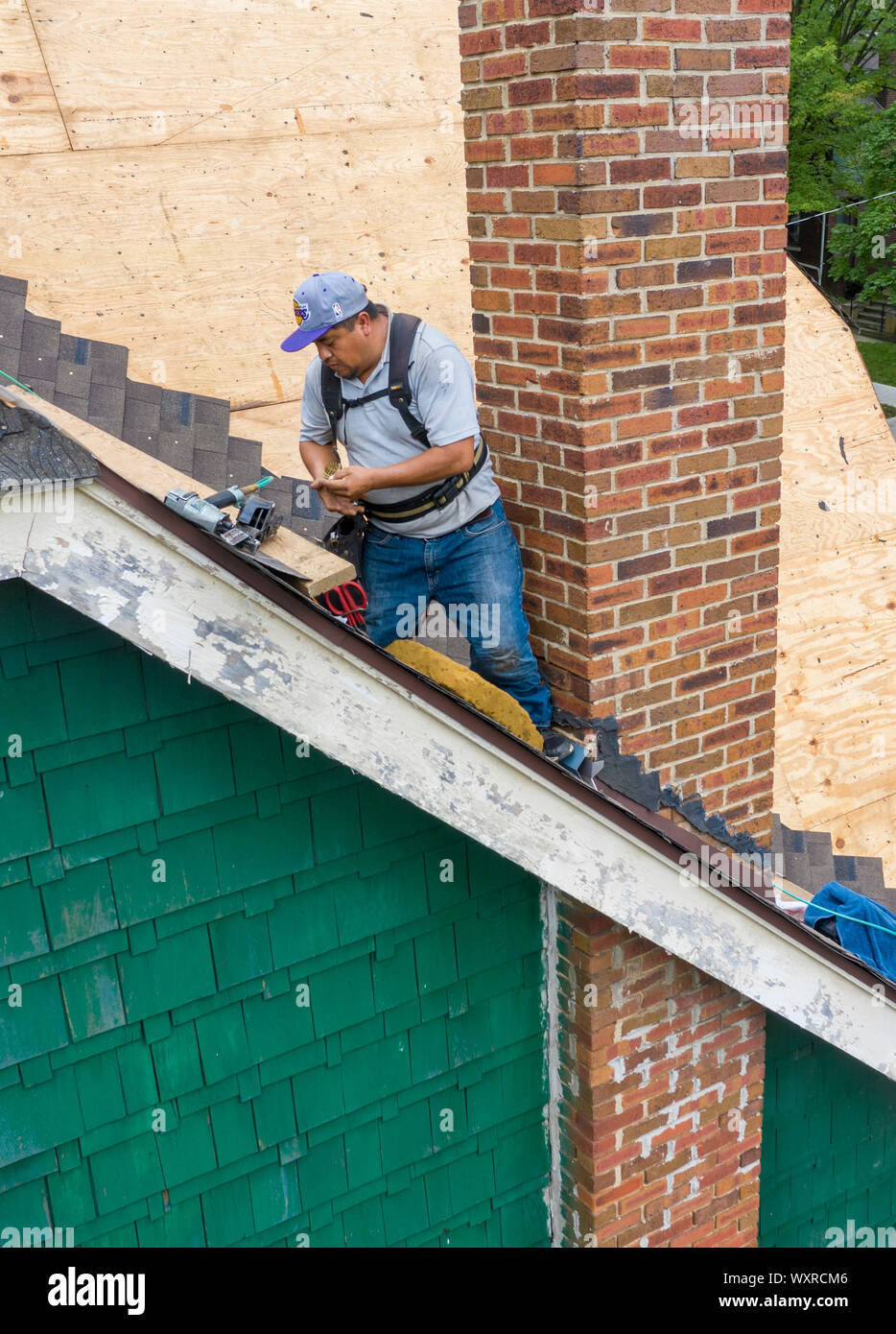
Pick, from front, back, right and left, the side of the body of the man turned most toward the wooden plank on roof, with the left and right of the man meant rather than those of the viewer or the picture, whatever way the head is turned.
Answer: front

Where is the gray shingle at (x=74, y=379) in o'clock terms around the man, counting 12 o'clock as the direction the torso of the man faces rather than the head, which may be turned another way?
The gray shingle is roughly at 3 o'clock from the man.

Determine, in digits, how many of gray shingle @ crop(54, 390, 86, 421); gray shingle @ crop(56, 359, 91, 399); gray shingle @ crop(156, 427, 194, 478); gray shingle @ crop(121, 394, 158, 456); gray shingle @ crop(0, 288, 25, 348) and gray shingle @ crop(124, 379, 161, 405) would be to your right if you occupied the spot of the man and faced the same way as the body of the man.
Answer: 6

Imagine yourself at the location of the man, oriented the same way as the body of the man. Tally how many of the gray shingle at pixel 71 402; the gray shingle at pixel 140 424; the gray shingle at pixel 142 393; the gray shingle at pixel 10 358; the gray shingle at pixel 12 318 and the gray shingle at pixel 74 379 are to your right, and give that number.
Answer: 6

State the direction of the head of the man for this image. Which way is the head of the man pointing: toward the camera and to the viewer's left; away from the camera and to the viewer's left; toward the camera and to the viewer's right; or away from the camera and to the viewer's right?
toward the camera and to the viewer's left

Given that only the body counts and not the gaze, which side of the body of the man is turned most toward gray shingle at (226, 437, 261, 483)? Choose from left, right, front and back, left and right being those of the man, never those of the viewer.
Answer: right

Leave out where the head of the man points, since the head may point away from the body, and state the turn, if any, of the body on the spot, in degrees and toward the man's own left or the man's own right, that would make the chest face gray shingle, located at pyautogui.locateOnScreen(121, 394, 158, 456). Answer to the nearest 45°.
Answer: approximately 90° to the man's own right

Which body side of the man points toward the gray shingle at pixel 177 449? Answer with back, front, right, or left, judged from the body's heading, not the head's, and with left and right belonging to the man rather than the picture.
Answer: right

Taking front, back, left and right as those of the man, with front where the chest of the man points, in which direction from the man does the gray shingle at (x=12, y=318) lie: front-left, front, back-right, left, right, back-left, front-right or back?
right

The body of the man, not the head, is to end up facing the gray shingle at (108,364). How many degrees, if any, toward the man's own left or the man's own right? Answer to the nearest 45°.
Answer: approximately 90° to the man's own right

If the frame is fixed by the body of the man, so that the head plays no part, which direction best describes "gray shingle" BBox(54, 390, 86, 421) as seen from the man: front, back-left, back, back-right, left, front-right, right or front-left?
right

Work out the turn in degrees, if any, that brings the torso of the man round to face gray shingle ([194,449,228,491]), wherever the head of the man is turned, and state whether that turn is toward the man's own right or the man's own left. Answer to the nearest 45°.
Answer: approximately 90° to the man's own right

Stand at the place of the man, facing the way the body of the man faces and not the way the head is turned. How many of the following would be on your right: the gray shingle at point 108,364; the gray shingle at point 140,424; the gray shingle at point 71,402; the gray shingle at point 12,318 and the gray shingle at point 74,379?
5

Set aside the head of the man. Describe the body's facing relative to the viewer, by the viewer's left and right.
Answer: facing the viewer and to the left of the viewer
